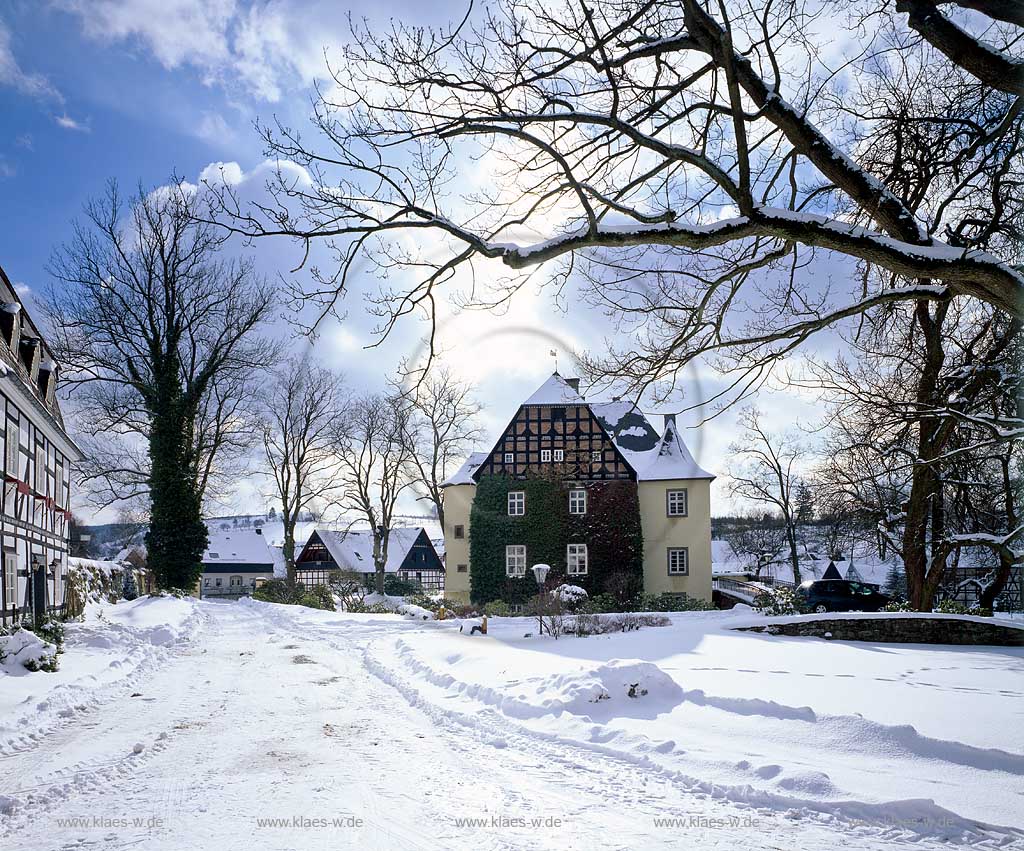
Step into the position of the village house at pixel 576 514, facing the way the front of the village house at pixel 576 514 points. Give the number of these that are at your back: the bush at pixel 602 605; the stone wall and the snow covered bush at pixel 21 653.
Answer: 0

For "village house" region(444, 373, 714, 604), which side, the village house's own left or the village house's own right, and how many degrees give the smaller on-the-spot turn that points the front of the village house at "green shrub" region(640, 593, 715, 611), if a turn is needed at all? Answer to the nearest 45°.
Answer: approximately 45° to the village house's own left

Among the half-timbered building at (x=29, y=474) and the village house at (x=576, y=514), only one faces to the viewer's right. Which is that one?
the half-timbered building

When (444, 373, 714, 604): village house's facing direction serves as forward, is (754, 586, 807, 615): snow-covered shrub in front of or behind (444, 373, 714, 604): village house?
in front

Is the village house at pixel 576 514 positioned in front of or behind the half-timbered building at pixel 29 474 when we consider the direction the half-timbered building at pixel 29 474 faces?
in front

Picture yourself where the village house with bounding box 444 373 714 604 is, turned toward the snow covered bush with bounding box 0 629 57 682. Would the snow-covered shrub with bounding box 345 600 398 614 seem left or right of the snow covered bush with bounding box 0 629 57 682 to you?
right

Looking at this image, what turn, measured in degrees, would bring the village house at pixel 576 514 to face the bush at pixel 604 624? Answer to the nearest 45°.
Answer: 0° — it already faces it

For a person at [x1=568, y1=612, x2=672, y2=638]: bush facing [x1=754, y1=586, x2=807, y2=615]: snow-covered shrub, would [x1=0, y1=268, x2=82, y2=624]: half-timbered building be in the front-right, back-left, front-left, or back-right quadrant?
back-left

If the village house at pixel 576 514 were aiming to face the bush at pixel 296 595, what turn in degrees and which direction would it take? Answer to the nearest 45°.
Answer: approximately 90° to its right

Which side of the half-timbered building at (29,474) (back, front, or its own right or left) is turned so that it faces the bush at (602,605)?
front

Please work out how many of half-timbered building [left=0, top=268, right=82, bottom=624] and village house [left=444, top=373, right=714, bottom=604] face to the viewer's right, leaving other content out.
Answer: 1

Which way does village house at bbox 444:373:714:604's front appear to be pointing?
toward the camera

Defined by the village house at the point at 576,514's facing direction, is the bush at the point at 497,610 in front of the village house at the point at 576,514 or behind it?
in front

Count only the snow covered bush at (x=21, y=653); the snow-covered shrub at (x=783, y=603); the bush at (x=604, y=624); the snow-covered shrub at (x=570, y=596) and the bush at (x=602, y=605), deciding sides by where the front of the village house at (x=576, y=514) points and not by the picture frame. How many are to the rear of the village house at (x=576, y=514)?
0

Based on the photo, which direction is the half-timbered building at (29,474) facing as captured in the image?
to the viewer's right
